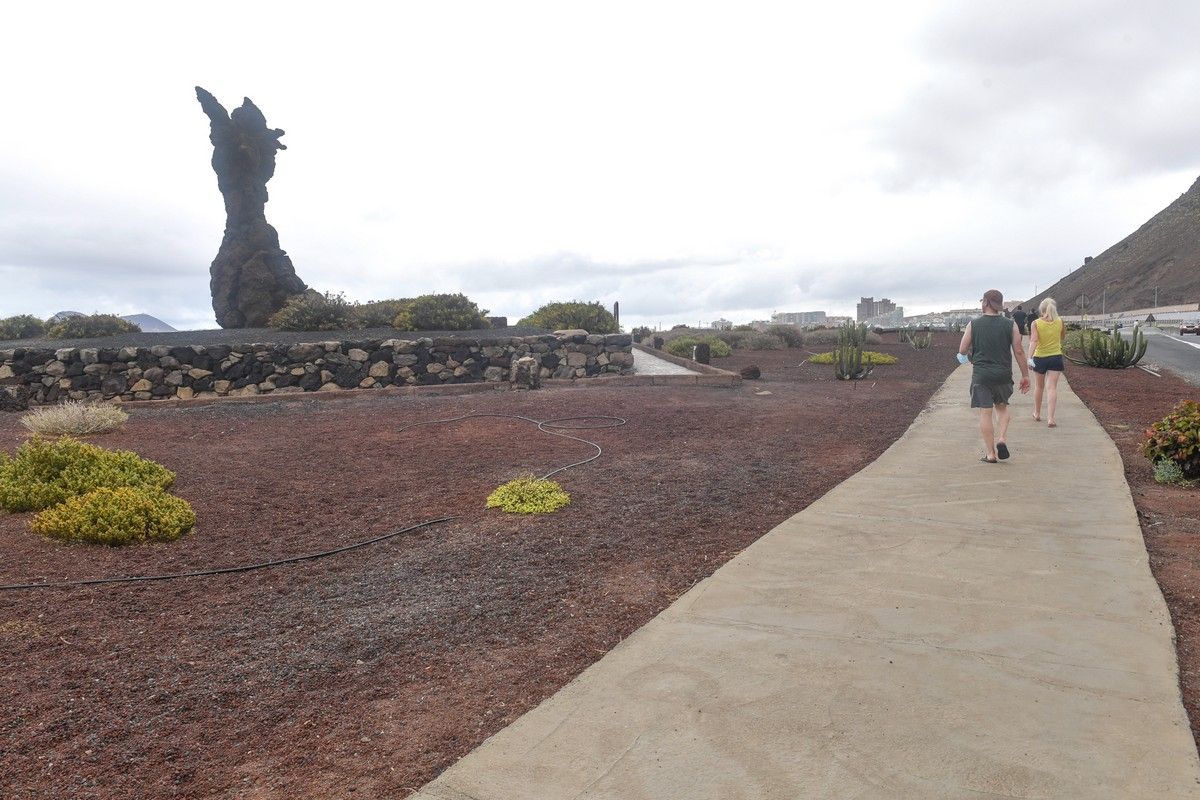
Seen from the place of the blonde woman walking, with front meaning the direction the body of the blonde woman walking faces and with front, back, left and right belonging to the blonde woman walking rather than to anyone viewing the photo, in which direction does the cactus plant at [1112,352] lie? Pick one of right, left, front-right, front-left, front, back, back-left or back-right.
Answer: front

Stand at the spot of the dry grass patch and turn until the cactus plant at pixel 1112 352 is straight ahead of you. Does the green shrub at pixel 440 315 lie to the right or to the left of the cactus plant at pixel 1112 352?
left

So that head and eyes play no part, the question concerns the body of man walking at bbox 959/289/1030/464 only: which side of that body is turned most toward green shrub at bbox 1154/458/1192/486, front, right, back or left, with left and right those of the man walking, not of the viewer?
right

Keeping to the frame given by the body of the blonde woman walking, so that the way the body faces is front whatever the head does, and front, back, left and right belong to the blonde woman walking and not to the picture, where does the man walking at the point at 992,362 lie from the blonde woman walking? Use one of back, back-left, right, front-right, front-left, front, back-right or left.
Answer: back

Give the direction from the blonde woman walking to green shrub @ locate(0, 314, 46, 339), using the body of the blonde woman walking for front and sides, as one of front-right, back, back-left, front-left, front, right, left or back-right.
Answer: left

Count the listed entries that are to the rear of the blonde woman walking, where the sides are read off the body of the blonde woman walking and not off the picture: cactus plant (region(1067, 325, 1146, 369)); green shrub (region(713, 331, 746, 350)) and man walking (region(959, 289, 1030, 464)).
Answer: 1

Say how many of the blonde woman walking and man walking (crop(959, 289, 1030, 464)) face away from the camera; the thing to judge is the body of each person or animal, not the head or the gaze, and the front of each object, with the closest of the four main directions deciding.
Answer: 2

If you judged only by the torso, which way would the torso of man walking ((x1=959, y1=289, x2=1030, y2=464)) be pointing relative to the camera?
away from the camera

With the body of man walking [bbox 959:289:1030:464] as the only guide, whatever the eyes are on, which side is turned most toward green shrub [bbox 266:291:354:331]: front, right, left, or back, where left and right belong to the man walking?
left

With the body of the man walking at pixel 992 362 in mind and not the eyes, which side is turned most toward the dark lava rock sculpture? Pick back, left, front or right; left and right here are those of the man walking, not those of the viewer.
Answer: left

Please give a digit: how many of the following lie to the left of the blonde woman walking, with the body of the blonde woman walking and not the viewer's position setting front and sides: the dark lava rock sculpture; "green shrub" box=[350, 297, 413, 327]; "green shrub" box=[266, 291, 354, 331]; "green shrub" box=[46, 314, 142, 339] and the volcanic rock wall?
5

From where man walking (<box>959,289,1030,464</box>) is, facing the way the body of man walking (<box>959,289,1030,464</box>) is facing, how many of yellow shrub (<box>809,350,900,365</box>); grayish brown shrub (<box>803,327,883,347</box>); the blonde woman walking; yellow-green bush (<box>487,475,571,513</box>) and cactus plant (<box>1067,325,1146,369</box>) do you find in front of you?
4

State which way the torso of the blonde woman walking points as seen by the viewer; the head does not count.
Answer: away from the camera

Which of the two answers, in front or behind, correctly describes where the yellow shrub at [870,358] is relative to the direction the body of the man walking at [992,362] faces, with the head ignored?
in front

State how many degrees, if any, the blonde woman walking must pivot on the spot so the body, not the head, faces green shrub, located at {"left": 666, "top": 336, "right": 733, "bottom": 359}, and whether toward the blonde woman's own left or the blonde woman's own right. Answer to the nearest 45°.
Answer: approximately 45° to the blonde woman's own left
